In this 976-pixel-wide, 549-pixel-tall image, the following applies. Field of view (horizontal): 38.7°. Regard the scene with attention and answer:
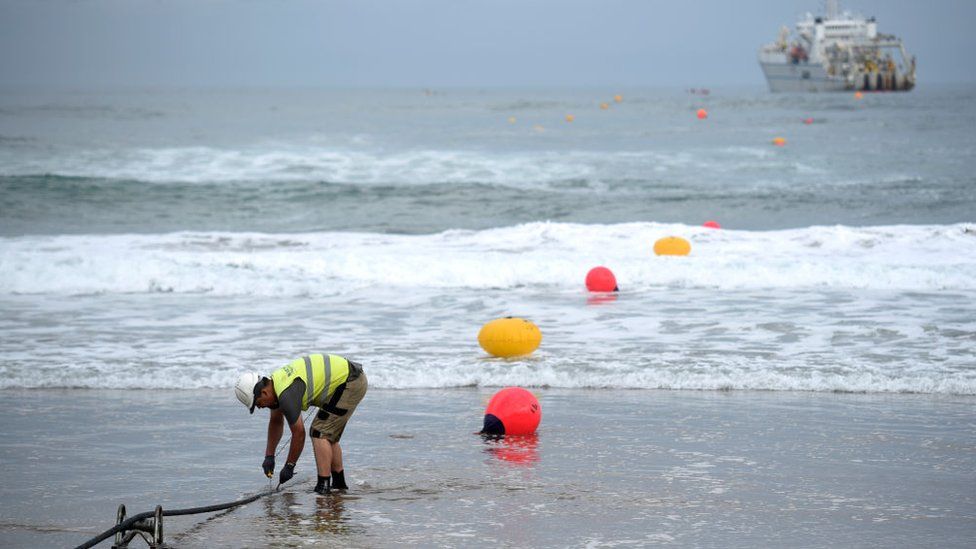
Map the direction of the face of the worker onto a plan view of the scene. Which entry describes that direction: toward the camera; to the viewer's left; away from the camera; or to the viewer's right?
to the viewer's left

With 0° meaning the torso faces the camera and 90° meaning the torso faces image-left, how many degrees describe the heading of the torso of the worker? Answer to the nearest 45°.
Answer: approximately 90°

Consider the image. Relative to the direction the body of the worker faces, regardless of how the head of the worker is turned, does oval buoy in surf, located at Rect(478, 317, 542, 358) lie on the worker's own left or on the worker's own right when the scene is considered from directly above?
on the worker's own right

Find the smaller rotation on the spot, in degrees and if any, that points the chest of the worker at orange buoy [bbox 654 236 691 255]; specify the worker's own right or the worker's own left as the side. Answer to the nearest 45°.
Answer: approximately 135° to the worker's own right

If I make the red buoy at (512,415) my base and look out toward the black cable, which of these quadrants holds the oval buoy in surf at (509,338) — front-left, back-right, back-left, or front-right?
back-right

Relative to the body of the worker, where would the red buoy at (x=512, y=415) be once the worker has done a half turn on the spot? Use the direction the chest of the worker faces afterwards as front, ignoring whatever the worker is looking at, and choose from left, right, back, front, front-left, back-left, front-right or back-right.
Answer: front-left
